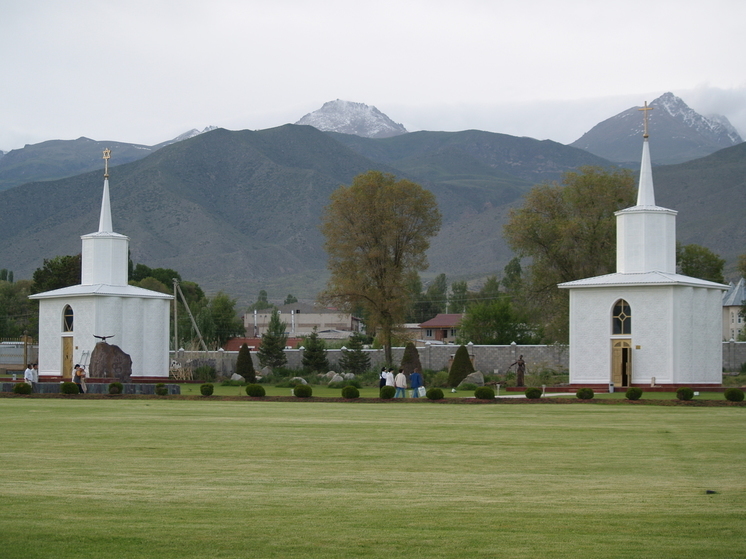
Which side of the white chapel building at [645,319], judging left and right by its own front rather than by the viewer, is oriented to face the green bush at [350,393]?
front

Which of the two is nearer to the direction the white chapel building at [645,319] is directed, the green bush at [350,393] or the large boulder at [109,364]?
the green bush

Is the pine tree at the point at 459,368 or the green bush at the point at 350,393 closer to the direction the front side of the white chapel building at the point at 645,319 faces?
the green bush

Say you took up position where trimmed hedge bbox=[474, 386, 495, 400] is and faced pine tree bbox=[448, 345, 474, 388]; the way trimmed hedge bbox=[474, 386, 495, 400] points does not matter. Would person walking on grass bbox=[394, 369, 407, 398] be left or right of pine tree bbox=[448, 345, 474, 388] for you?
left

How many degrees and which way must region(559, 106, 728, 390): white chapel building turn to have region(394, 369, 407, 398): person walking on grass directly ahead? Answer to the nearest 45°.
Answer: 0° — it already faces them

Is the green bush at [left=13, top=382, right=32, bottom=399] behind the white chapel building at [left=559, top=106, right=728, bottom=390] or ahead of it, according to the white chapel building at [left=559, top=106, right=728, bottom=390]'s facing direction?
ahead
